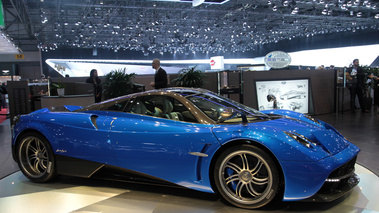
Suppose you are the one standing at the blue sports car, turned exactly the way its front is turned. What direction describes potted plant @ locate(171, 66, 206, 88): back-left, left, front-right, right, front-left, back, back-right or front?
back-left

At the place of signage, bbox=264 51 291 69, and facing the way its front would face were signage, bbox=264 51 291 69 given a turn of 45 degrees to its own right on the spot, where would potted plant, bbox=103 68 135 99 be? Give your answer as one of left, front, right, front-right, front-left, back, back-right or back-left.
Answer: front

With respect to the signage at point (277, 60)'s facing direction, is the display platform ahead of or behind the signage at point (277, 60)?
ahead

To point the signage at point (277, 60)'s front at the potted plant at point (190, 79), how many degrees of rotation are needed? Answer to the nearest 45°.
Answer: approximately 45° to its right

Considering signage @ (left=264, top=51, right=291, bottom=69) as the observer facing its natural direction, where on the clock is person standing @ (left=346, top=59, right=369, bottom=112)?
The person standing is roughly at 8 o'clock from the signage.

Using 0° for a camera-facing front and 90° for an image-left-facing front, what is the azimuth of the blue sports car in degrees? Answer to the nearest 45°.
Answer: approximately 315°

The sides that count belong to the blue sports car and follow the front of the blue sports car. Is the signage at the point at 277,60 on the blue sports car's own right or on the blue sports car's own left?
on the blue sports car's own left

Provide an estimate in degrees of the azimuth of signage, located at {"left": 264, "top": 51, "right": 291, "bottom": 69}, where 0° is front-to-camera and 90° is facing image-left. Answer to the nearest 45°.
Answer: approximately 0°

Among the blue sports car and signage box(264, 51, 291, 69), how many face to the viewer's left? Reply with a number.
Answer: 0

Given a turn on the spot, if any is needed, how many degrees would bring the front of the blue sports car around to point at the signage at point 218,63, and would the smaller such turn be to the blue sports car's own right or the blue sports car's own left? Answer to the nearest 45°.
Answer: approximately 135° to the blue sports car's own left

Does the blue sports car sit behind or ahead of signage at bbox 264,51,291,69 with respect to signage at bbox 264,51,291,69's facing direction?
ahead

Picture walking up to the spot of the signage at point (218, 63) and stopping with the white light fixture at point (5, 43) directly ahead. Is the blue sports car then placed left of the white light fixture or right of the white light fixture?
left

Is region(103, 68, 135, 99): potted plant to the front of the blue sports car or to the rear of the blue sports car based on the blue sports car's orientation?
to the rear
